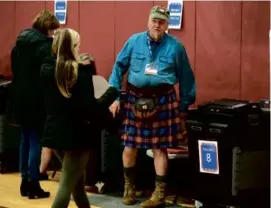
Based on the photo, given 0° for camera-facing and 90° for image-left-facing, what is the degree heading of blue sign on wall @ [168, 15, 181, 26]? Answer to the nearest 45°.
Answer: approximately 0°

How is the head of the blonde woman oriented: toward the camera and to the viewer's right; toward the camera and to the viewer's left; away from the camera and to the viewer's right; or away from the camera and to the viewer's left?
away from the camera and to the viewer's right

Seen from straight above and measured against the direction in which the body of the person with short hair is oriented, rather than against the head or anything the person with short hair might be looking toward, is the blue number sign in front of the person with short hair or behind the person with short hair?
in front
